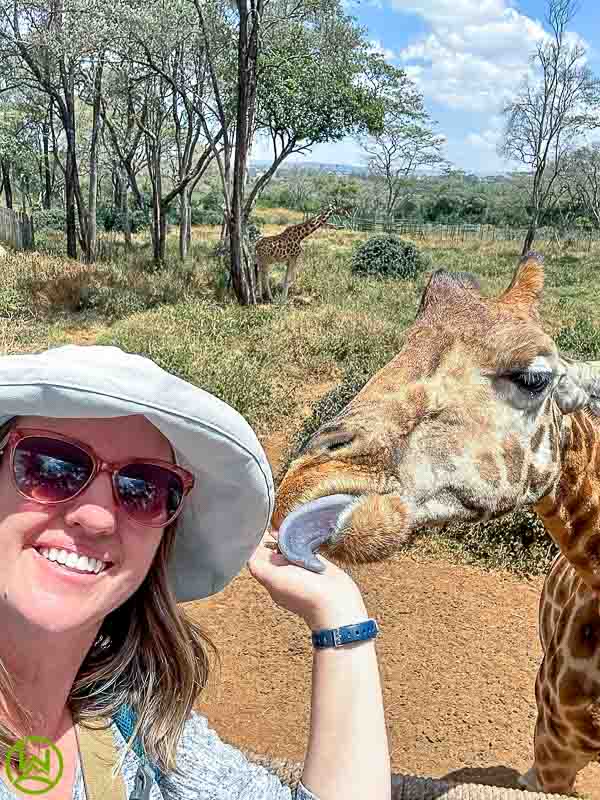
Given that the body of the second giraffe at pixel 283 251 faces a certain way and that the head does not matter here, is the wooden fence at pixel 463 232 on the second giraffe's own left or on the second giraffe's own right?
on the second giraffe's own left

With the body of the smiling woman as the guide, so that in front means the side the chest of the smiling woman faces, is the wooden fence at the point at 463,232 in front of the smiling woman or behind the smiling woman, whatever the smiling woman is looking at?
behind

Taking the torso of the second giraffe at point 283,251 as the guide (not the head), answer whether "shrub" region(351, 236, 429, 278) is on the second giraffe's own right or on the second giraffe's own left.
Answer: on the second giraffe's own left

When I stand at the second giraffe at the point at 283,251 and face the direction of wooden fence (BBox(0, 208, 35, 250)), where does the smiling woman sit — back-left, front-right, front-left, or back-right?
back-left

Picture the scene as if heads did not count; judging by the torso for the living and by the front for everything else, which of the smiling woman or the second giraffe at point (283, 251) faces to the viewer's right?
the second giraffe

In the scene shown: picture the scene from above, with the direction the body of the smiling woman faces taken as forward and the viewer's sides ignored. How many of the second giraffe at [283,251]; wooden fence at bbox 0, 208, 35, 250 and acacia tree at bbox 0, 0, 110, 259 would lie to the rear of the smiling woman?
3

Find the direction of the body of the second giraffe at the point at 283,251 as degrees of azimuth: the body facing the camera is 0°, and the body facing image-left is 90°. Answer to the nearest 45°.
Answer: approximately 270°

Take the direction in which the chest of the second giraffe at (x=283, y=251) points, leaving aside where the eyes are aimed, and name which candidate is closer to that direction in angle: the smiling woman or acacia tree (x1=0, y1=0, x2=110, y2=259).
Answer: the smiling woman

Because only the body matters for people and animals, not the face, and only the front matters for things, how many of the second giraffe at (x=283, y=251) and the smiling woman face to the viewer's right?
1

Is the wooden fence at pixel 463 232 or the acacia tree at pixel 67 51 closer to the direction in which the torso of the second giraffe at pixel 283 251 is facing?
the wooden fence

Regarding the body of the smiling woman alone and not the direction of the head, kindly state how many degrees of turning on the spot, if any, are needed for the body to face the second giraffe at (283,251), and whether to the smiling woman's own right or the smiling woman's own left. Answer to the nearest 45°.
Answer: approximately 180°

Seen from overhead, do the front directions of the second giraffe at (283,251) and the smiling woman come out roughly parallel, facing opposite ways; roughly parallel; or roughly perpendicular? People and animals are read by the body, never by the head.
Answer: roughly perpendicular
